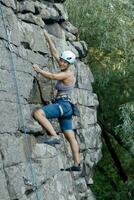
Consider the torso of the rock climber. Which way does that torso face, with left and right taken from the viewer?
facing to the left of the viewer
